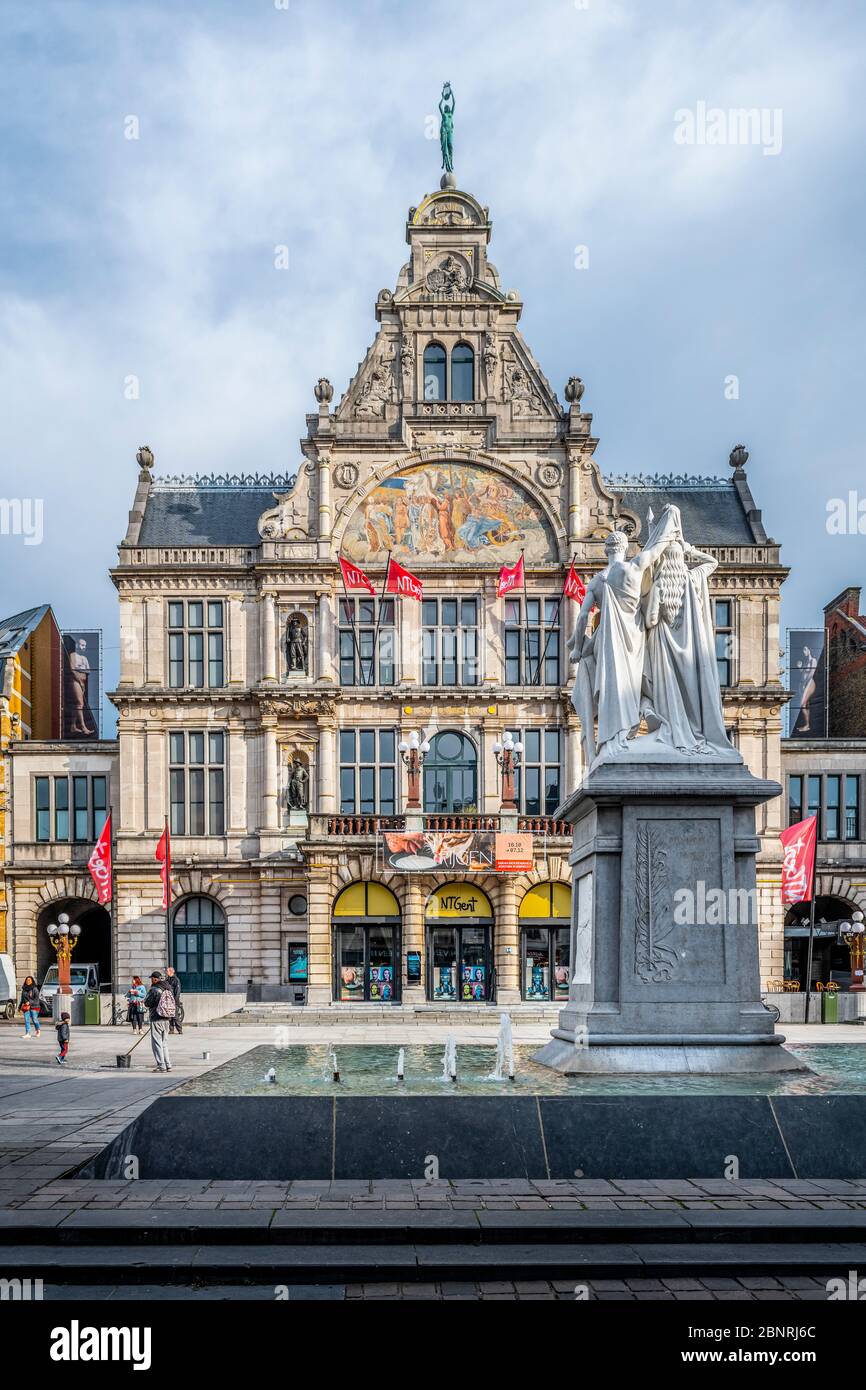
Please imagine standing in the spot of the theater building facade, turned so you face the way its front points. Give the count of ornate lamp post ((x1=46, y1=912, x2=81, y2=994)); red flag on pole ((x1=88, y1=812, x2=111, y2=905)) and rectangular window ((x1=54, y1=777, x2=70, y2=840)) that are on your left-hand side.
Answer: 0

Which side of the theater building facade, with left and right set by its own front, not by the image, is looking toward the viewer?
front

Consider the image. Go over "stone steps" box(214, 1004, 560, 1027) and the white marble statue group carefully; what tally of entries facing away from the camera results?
1

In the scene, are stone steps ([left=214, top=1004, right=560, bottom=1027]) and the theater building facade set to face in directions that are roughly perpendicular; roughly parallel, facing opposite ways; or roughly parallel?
roughly parallel

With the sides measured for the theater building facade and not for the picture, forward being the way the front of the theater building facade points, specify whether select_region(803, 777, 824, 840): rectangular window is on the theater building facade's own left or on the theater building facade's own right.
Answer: on the theater building facade's own left

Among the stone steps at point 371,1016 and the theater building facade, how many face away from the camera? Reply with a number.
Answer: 0

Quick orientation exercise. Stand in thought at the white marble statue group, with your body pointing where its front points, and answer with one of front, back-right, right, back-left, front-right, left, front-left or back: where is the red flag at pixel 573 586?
front

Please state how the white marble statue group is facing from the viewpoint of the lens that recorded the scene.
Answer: facing away from the viewer

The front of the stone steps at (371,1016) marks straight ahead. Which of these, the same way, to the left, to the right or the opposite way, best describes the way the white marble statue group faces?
the opposite way

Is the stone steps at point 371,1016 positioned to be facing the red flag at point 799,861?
no

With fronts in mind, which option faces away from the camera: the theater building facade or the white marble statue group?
the white marble statue group

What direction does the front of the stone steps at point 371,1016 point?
toward the camera
